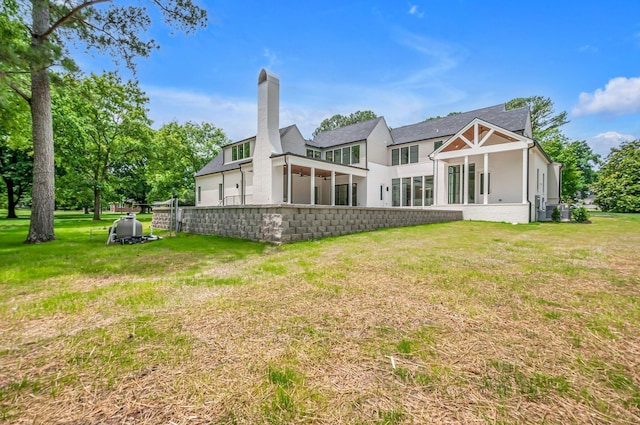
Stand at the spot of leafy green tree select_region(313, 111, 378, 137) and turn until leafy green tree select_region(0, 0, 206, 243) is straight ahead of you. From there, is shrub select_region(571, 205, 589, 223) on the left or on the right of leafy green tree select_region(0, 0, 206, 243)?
left

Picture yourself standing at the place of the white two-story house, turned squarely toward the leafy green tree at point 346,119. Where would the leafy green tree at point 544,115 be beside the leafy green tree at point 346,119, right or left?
right

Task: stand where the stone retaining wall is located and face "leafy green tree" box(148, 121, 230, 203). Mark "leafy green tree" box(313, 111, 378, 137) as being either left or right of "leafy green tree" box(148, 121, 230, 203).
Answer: right

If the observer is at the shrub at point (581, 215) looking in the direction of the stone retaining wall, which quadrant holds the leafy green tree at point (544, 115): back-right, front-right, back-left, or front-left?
back-right
